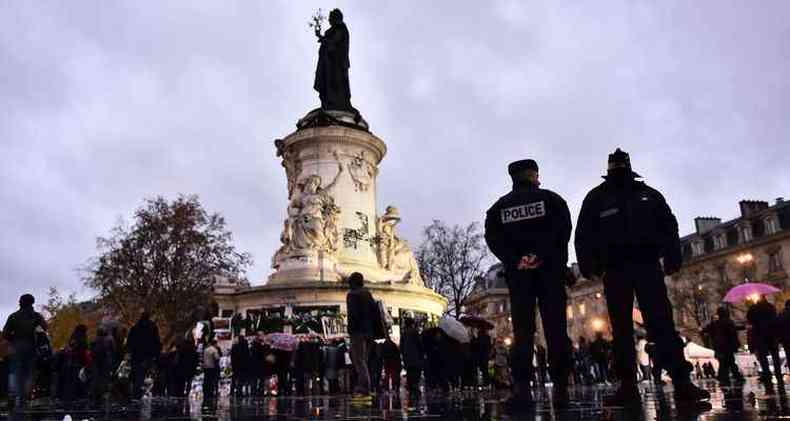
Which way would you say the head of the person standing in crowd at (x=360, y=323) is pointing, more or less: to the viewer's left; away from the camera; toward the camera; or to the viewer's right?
away from the camera

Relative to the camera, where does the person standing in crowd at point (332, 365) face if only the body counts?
away from the camera

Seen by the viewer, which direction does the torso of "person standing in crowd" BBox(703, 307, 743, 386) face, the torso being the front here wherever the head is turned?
away from the camera

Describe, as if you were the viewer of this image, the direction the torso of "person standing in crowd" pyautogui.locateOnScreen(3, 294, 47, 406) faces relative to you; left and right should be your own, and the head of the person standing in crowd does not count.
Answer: facing away from the viewer

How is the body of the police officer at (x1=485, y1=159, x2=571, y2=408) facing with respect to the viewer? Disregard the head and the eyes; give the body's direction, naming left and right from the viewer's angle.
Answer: facing away from the viewer

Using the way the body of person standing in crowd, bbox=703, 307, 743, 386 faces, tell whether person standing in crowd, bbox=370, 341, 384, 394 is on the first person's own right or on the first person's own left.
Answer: on the first person's own left

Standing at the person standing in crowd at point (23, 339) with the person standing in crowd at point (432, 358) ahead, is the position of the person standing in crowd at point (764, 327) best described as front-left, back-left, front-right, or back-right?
front-right
